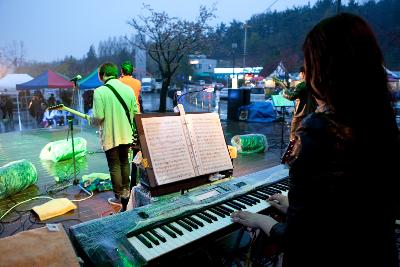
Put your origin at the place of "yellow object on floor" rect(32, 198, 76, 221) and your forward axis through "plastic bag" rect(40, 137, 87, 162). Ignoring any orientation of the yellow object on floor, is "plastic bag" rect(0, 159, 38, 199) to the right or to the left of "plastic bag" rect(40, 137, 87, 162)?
left

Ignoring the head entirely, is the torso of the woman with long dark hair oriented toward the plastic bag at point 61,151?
yes

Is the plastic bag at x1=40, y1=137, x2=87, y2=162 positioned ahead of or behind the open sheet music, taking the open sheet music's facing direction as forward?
behind

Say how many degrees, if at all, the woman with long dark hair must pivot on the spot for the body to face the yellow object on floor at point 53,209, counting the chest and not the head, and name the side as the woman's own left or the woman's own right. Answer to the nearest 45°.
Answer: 0° — they already face it

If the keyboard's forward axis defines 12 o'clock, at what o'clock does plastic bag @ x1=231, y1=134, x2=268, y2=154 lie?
The plastic bag is roughly at 8 o'clock from the keyboard.

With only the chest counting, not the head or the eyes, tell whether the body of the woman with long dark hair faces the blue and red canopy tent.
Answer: yes

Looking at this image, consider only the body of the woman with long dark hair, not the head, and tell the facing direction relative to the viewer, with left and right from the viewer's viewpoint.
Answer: facing away from the viewer and to the left of the viewer

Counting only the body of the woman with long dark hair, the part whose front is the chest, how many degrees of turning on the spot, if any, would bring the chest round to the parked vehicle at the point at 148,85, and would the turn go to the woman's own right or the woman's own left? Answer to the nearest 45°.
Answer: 0° — they already face it

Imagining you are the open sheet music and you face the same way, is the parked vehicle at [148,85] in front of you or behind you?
behind

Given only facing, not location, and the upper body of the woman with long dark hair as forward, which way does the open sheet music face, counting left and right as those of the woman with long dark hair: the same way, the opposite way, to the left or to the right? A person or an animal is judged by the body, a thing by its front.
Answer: the opposite way

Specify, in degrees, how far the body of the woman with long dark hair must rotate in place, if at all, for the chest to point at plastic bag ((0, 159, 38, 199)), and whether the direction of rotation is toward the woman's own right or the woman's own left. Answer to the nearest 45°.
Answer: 0° — they already face it

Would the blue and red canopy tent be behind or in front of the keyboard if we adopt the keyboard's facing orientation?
behind

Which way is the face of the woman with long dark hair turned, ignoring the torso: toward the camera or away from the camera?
away from the camera

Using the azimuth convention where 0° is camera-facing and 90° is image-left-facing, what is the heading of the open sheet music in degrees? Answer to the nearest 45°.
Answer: approximately 315°
